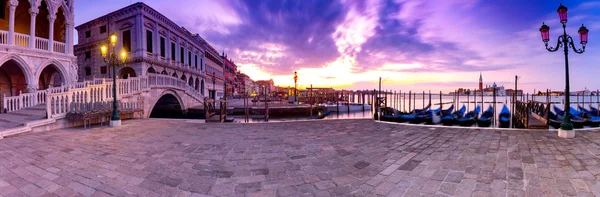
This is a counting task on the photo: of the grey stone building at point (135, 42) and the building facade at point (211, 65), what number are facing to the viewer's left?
0

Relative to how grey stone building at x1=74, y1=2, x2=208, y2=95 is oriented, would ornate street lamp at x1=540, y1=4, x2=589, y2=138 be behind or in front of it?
in front

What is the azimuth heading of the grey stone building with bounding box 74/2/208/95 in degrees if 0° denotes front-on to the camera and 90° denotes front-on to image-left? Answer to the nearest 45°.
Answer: approximately 315°

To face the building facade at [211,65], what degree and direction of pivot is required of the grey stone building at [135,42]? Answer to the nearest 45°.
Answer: approximately 90° to its left

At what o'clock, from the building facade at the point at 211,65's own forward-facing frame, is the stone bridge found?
The stone bridge is roughly at 2 o'clock from the building facade.

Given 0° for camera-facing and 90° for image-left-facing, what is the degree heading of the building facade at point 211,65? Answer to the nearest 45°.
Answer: approximately 315°

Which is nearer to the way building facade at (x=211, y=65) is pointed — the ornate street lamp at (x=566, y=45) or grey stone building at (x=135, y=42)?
the ornate street lamp

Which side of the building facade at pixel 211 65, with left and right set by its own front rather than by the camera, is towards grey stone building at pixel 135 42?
right
